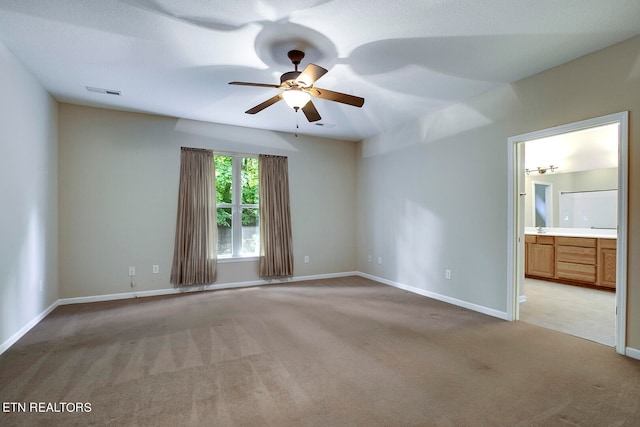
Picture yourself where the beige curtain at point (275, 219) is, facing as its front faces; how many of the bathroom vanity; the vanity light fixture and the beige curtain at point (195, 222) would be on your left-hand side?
2

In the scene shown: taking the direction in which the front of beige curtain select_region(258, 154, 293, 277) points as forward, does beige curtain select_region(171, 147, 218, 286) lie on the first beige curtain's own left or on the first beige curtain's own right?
on the first beige curtain's own right

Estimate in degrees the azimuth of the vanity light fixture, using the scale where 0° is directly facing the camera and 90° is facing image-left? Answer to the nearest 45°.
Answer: approximately 45°

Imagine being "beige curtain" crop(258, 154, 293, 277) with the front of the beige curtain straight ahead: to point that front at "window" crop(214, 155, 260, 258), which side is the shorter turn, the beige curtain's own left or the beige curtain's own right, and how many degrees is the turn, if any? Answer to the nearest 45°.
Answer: approximately 90° to the beige curtain's own right

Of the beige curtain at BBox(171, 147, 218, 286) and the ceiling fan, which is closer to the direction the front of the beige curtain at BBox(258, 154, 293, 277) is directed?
the ceiling fan
